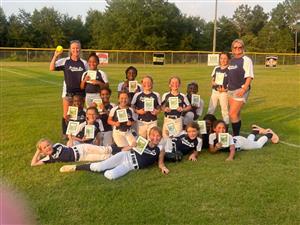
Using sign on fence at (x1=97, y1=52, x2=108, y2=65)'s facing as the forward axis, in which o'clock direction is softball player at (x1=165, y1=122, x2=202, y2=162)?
The softball player is roughly at 12 o'clock from the sign on fence.

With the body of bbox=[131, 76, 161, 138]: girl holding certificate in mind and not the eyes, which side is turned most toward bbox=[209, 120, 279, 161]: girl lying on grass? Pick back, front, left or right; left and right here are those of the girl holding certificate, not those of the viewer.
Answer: left

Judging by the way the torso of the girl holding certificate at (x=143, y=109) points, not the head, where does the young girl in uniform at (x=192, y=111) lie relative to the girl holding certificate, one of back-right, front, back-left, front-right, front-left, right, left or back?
back-left

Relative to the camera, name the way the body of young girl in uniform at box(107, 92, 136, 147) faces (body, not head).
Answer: toward the camera

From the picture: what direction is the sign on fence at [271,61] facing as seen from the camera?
toward the camera

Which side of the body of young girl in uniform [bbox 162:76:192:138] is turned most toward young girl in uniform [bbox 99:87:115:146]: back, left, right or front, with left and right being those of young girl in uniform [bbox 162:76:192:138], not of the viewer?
right

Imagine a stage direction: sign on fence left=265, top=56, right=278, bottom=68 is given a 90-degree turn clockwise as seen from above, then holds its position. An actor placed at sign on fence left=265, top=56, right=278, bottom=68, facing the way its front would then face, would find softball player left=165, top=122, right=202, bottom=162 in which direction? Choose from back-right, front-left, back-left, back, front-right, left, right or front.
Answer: left

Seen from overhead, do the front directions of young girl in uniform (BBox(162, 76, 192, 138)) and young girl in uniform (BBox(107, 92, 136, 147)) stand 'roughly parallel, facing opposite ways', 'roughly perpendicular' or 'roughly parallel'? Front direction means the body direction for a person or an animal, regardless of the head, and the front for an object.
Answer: roughly parallel

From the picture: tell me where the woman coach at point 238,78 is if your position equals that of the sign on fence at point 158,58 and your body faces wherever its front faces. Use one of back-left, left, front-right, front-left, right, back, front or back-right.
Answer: front

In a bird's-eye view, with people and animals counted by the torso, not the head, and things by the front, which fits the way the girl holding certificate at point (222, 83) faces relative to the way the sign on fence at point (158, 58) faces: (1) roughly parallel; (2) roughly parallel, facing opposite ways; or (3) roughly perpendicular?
roughly parallel

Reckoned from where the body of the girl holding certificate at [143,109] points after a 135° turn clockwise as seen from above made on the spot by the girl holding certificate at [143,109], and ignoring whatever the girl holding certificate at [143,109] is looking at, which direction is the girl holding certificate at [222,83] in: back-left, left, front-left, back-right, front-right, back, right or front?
right

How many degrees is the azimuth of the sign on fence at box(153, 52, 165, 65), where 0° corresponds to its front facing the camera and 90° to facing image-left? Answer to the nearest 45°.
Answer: approximately 0°

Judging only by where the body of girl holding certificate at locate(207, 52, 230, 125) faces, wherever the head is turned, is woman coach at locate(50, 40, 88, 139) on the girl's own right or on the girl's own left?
on the girl's own right

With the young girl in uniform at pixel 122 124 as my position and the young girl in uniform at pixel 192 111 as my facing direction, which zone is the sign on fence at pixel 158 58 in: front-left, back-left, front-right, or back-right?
front-left

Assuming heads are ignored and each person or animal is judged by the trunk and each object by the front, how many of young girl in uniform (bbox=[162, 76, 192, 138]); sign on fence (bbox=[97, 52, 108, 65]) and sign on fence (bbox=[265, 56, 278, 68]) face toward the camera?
3

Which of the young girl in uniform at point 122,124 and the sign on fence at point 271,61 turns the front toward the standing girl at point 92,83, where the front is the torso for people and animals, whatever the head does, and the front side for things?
the sign on fence

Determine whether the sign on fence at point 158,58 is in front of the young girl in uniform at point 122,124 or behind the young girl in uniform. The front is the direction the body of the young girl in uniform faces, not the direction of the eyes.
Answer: behind
